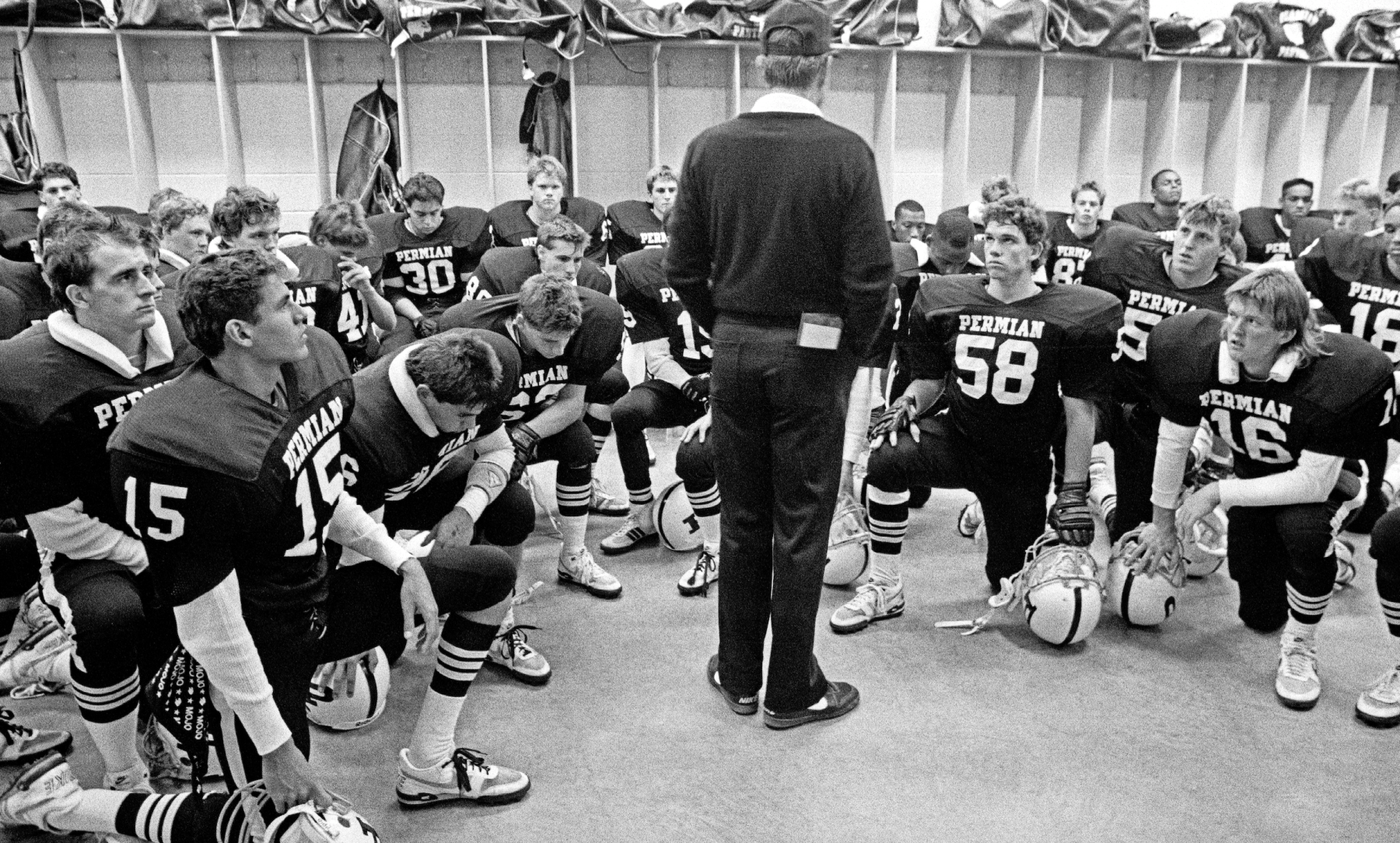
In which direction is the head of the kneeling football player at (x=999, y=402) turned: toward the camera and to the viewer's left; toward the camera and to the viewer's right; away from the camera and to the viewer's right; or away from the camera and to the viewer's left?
toward the camera and to the viewer's left

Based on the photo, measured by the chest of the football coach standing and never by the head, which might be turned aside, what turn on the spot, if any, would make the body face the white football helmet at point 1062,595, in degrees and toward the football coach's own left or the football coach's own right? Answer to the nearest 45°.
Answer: approximately 45° to the football coach's own right

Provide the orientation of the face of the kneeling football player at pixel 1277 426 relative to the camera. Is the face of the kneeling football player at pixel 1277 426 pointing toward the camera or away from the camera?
toward the camera

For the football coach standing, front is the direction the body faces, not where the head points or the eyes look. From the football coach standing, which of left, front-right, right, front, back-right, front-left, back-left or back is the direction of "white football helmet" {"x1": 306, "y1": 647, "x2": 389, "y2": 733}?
left

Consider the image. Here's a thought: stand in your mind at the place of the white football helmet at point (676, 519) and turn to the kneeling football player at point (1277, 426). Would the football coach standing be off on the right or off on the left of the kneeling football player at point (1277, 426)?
right

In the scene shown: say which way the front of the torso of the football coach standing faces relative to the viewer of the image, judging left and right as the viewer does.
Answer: facing away from the viewer

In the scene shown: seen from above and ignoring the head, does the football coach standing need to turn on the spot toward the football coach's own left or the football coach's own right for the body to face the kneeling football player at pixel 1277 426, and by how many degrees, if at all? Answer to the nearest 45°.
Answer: approximately 90° to the football coach's own right

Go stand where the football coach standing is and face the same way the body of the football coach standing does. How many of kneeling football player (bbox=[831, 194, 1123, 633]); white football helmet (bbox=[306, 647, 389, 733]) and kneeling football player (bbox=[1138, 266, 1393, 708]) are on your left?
1

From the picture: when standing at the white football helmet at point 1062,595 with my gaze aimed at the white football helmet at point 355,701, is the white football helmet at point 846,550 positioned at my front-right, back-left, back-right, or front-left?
front-right

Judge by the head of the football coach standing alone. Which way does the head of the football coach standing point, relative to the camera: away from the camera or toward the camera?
away from the camera
